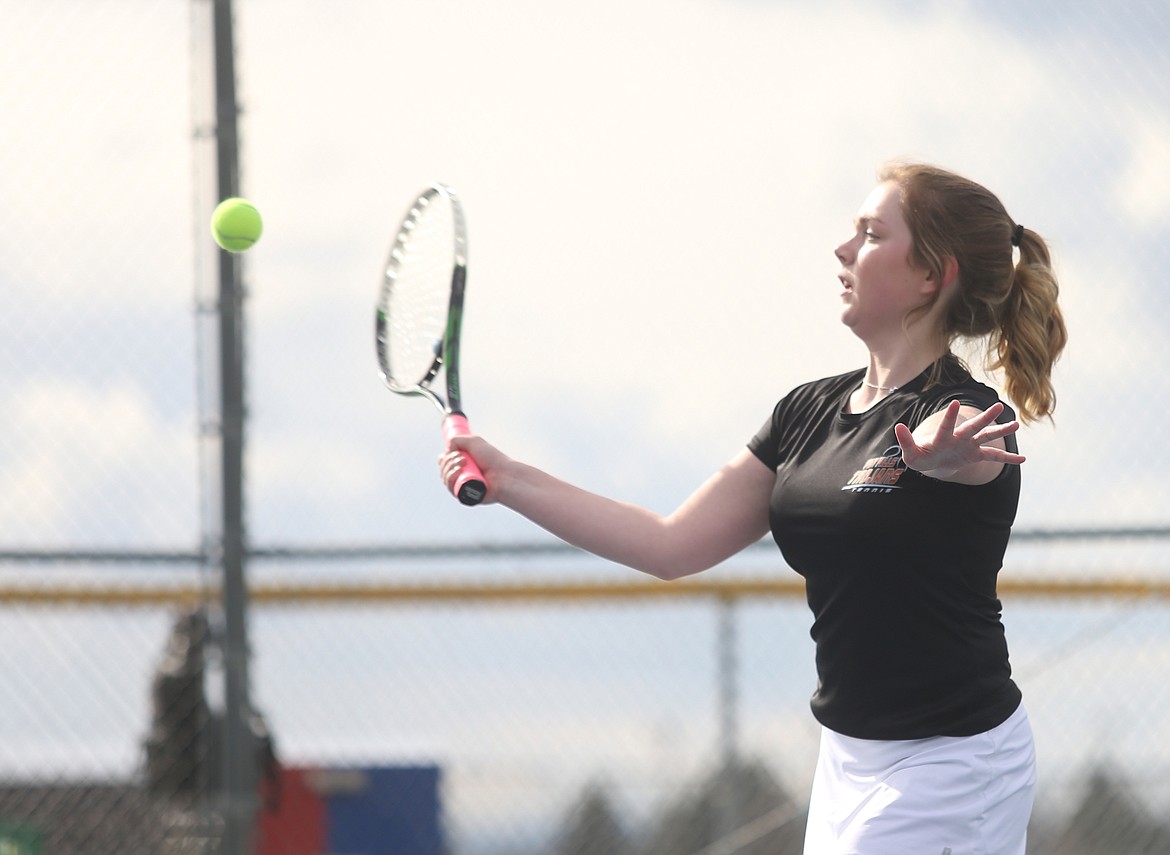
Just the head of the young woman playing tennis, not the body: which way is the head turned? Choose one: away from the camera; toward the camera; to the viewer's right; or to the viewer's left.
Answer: to the viewer's left

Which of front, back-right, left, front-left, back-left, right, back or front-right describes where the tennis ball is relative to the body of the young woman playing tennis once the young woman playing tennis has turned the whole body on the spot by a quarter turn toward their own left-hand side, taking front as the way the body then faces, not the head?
back

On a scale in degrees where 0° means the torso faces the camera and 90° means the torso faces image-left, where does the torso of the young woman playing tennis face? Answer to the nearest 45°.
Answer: approximately 45°
